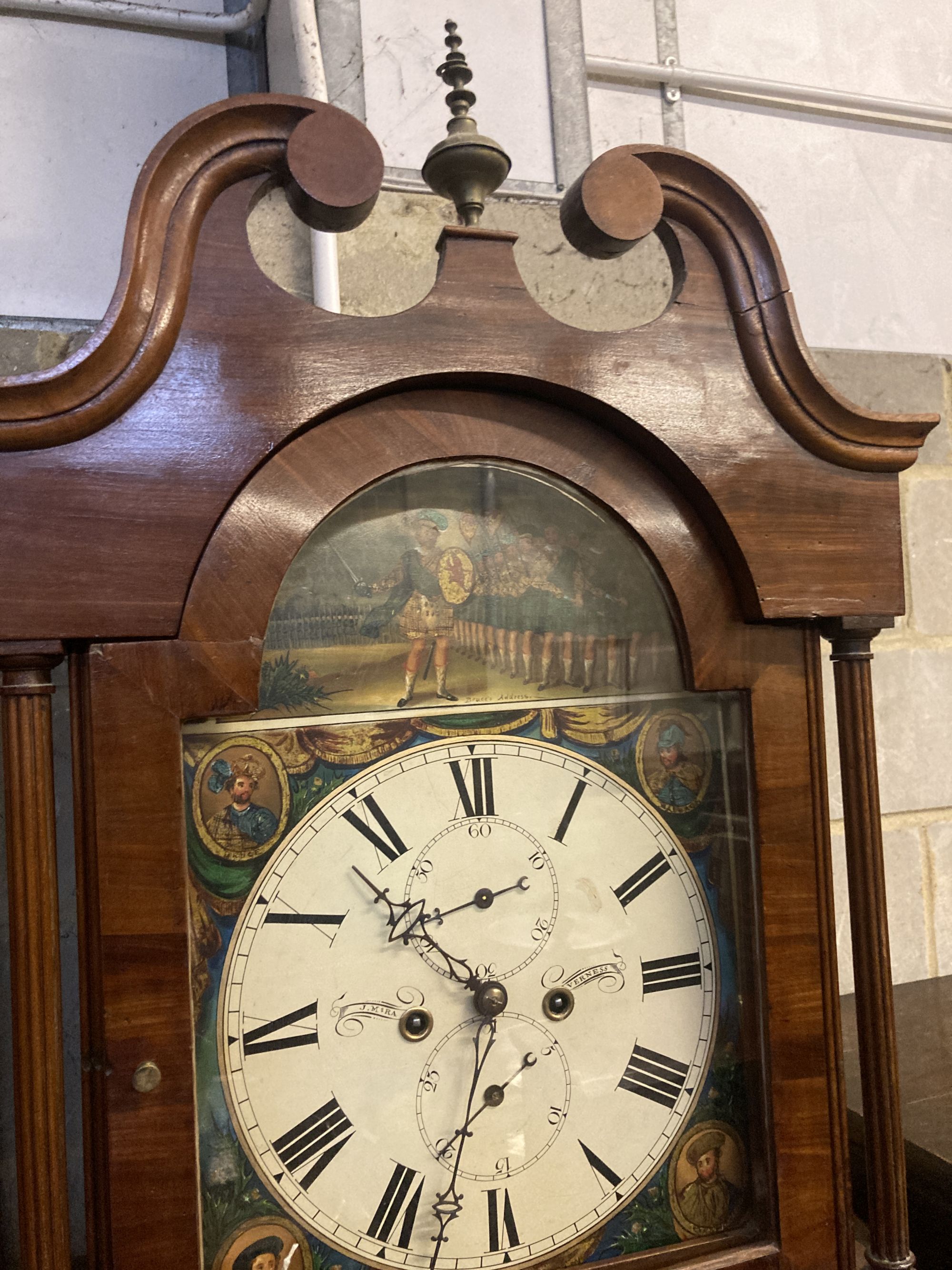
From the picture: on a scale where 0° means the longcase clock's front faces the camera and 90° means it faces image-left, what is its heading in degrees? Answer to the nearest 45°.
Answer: approximately 0°

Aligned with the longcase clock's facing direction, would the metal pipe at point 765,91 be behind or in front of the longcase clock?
behind
